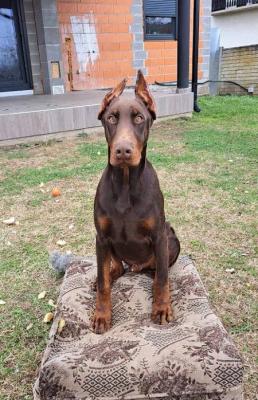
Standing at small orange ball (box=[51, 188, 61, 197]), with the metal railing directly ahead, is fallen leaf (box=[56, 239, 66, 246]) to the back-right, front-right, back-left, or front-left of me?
back-right

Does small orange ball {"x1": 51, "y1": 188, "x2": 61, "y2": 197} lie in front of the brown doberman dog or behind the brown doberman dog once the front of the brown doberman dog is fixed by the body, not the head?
behind

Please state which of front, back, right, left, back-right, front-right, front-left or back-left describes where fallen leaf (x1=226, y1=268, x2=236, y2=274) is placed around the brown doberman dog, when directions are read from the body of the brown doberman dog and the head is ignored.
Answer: back-left

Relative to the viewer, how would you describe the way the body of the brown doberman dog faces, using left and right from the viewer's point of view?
facing the viewer

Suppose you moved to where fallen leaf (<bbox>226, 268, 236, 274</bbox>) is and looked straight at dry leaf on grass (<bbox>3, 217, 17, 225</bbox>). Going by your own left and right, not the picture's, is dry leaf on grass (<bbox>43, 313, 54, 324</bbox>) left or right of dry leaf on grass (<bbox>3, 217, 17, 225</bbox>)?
left

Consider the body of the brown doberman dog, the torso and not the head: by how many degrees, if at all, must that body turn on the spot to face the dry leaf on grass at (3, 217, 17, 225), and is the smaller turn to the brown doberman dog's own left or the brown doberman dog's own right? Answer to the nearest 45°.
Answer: approximately 135° to the brown doberman dog's own right

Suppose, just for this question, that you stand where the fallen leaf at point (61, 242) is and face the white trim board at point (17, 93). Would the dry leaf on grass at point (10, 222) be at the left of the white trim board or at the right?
left

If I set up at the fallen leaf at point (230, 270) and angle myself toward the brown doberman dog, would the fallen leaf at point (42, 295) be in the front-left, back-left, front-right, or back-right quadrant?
front-right

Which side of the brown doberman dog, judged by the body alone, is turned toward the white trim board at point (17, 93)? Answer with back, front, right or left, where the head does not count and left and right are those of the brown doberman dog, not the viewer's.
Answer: back

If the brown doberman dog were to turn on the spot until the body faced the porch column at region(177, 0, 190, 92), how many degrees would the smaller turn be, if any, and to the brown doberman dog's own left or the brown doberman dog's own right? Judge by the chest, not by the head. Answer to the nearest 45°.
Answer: approximately 180°
